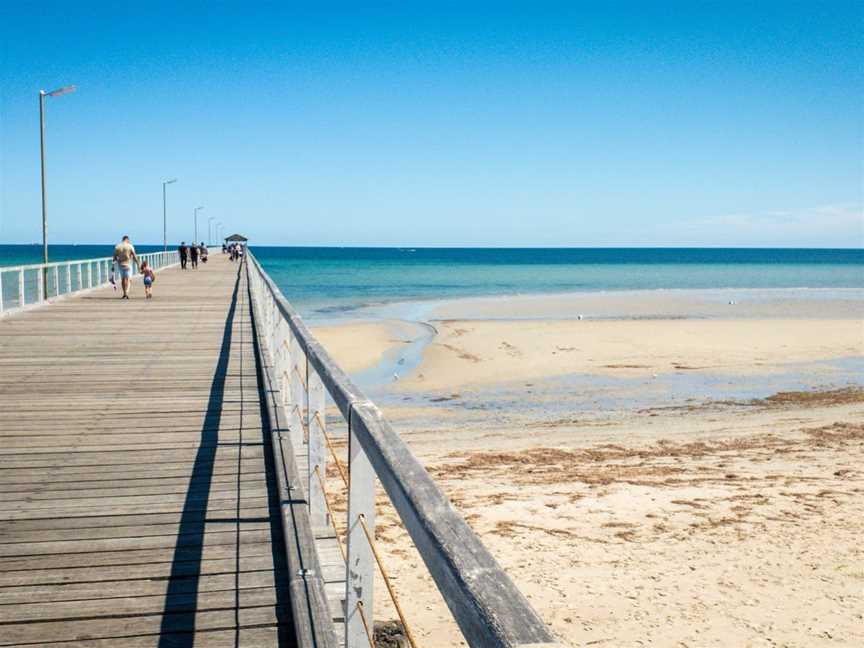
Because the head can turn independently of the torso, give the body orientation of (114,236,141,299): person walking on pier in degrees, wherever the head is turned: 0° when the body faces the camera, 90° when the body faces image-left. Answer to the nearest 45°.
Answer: approximately 180°
